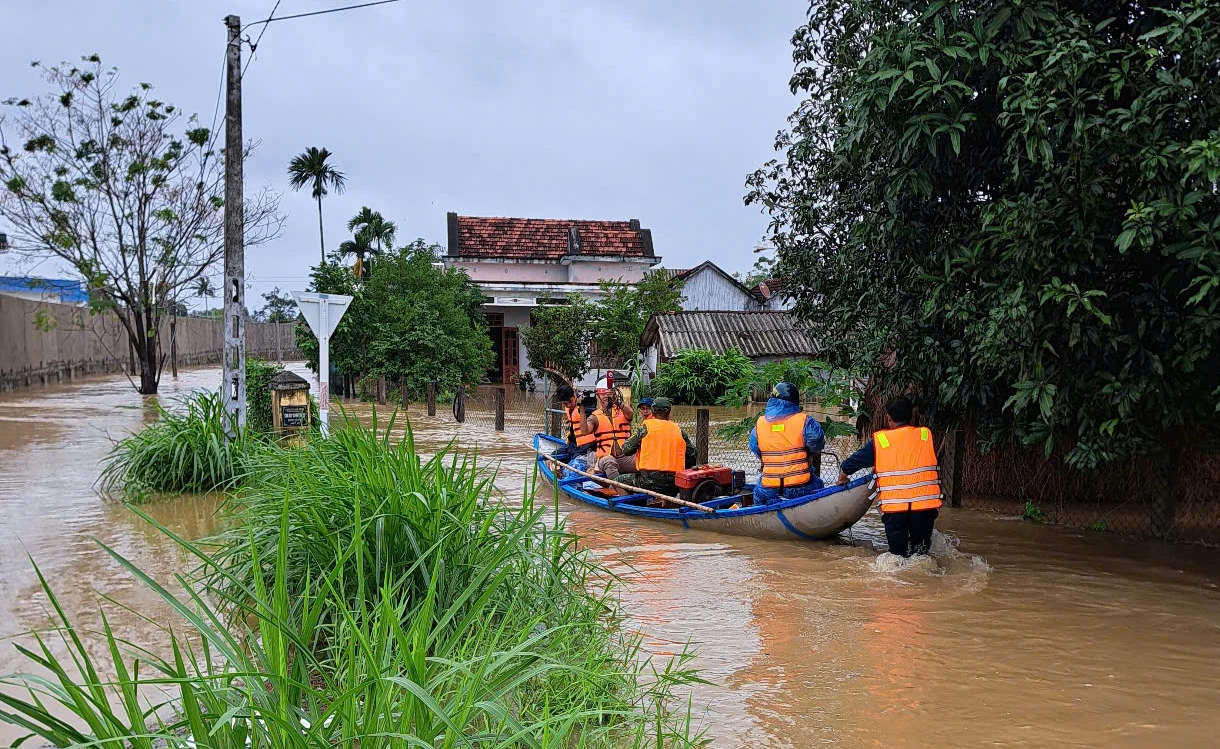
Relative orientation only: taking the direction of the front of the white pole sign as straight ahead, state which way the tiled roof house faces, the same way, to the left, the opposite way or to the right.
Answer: the opposite way

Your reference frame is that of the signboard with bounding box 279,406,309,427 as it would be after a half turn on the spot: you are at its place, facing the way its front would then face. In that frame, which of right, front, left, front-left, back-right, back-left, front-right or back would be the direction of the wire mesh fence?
back-right

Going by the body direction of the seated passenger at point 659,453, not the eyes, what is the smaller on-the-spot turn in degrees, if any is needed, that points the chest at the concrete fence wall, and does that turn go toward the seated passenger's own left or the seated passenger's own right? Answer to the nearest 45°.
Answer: approximately 45° to the seated passenger's own left

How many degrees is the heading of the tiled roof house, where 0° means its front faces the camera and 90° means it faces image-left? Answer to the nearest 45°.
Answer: approximately 0°

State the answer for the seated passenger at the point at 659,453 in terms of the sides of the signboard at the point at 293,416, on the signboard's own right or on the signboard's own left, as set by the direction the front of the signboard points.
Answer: on the signboard's own left

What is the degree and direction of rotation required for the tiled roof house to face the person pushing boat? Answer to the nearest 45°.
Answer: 0° — it already faces them

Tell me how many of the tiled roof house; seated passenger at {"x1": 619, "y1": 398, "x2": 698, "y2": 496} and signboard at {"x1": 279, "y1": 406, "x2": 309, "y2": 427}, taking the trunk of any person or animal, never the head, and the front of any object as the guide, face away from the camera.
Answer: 1

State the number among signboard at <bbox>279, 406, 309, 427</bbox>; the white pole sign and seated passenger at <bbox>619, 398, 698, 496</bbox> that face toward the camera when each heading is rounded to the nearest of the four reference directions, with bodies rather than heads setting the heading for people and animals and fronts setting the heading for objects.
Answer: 1

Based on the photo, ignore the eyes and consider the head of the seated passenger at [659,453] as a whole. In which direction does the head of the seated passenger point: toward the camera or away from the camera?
away from the camera

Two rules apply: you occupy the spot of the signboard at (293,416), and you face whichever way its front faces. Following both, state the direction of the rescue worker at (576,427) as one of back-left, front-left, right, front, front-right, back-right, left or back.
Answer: left

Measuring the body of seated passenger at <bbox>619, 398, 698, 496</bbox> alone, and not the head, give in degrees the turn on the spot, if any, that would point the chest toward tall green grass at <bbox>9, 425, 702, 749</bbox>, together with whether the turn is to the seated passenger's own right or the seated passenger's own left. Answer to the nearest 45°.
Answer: approximately 180°

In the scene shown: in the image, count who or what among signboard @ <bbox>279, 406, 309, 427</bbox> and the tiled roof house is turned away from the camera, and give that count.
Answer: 0

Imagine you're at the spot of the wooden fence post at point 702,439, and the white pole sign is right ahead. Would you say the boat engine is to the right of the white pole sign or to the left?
left

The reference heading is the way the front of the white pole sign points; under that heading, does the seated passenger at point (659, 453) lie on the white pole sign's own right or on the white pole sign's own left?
on the white pole sign's own right

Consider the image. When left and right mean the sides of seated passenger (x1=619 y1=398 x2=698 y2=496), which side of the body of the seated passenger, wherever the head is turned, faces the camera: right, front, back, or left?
back

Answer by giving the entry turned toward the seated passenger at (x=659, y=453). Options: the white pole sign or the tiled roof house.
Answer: the tiled roof house

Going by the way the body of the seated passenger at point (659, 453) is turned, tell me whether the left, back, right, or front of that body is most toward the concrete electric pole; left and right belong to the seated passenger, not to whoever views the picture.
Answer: front

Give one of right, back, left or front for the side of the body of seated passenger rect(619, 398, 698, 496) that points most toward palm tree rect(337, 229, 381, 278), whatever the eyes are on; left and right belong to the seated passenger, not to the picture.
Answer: front

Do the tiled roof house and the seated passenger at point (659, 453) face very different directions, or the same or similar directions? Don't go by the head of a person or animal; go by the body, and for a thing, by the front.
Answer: very different directions
